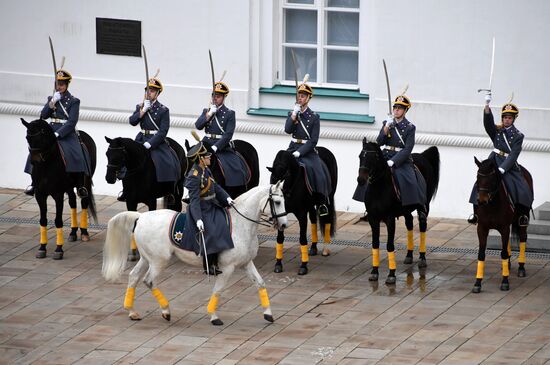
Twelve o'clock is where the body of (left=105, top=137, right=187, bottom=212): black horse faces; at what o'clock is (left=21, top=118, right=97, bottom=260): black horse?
(left=21, top=118, right=97, bottom=260): black horse is roughly at 2 o'clock from (left=105, top=137, right=187, bottom=212): black horse.

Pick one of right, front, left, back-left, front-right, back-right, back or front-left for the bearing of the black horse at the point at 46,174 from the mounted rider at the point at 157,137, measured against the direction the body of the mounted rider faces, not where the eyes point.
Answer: front-right

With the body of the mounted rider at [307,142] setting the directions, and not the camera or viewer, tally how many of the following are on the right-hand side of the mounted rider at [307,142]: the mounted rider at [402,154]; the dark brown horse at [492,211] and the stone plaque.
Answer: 1

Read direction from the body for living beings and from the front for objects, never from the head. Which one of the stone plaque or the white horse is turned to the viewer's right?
the white horse

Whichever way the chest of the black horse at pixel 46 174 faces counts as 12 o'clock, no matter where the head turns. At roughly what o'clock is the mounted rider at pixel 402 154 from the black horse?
The mounted rider is roughly at 8 o'clock from the black horse.

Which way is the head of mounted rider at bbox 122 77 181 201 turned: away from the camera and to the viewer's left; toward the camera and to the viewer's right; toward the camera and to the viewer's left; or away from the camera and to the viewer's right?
toward the camera and to the viewer's left

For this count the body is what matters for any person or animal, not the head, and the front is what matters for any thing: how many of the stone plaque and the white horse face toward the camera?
1

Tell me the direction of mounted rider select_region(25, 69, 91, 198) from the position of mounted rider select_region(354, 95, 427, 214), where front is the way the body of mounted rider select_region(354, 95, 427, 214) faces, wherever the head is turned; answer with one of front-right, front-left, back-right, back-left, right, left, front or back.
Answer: front-right

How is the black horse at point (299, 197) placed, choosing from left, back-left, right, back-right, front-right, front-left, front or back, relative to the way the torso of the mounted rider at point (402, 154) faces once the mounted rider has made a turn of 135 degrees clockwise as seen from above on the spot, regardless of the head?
left

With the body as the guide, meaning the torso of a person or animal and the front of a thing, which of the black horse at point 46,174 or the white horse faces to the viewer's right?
the white horse

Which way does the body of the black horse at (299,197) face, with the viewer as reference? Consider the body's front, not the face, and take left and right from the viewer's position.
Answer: facing the viewer and to the left of the viewer
